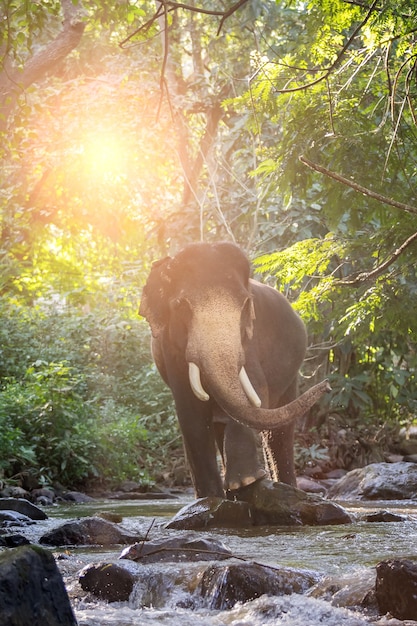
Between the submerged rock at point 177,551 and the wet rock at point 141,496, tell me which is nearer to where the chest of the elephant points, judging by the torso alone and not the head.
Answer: the submerged rock

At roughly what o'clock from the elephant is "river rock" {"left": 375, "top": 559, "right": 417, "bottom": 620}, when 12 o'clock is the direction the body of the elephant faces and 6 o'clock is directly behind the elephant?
The river rock is roughly at 10 o'clock from the elephant.

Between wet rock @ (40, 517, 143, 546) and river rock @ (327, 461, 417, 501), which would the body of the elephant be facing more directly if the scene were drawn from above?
the wet rock

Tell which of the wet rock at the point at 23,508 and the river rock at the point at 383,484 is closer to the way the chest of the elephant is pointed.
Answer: the wet rock

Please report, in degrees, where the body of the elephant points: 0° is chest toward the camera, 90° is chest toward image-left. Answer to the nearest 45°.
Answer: approximately 45°

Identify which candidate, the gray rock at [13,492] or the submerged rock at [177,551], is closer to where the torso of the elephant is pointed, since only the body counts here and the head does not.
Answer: the submerged rock

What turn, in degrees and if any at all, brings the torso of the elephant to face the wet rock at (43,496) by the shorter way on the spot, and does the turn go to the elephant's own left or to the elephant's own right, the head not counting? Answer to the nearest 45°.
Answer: approximately 90° to the elephant's own right

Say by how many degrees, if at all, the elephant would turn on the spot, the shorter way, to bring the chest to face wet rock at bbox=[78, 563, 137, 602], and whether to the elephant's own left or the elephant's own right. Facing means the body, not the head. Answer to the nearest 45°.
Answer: approximately 45° to the elephant's own left

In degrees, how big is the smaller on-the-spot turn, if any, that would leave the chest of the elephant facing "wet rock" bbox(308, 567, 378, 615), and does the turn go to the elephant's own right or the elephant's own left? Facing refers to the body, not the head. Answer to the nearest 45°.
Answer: approximately 45° to the elephant's own left

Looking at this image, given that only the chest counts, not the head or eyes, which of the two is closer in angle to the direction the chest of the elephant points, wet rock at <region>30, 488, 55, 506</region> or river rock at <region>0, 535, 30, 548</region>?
the river rock
